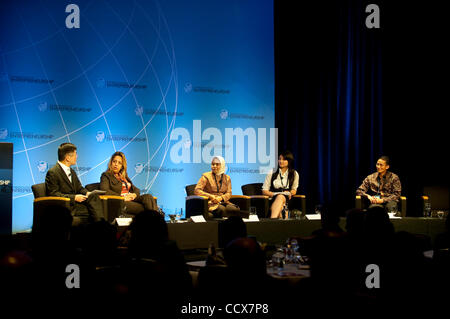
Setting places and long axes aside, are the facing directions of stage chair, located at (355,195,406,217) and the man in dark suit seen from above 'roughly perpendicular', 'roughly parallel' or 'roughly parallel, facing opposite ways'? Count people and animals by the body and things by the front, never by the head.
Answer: roughly perpendicular

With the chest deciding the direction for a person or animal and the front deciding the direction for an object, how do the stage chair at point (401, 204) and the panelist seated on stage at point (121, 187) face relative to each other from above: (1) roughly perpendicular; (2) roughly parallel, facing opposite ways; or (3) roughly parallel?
roughly perpendicular

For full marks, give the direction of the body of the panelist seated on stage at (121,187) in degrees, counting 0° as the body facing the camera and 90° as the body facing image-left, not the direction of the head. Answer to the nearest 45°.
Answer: approximately 315°

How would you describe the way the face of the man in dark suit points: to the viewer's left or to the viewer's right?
to the viewer's right

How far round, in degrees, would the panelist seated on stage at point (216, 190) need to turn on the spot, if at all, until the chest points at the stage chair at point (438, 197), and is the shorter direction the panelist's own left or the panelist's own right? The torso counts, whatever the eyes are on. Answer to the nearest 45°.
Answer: approximately 90° to the panelist's own left

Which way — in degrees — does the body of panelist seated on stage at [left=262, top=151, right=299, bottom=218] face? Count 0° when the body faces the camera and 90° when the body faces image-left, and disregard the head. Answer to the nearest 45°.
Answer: approximately 45°
